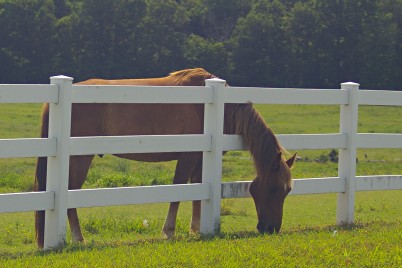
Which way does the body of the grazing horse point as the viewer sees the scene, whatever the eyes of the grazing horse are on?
to the viewer's right
